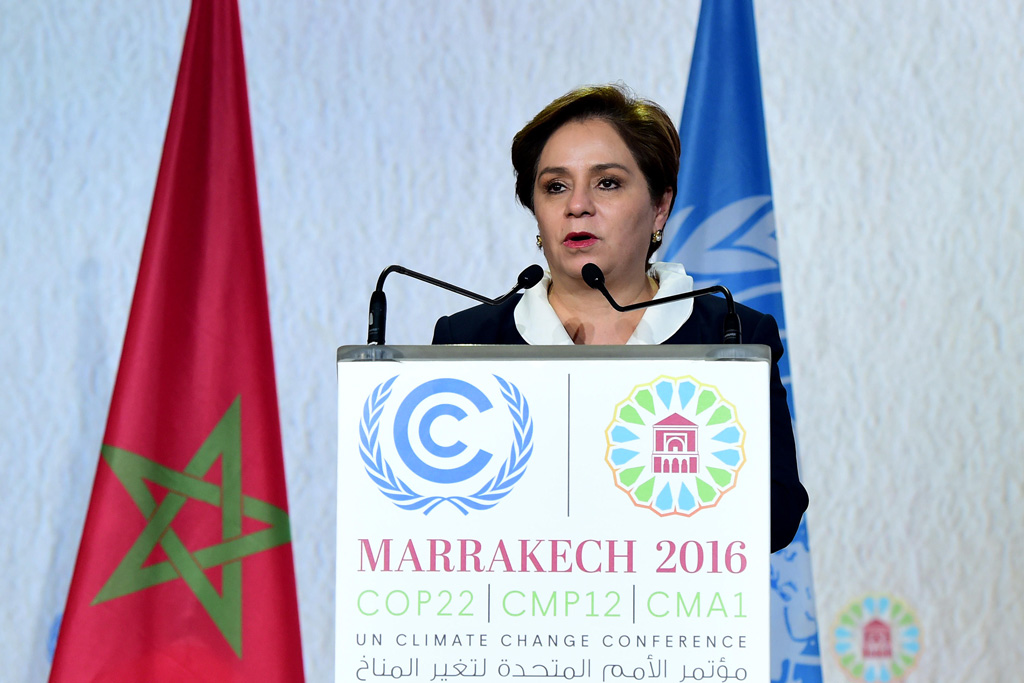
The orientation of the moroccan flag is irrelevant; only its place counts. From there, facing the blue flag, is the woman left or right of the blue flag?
right

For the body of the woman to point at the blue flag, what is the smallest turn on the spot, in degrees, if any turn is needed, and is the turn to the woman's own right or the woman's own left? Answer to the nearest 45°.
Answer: approximately 180°

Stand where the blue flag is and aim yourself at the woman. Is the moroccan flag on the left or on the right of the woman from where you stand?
right

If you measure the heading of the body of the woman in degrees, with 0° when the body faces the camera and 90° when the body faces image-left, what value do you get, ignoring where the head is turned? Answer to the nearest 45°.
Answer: approximately 0°

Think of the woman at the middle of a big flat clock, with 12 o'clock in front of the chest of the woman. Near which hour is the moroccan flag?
The moroccan flag is roughly at 4 o'clock from the woman.
